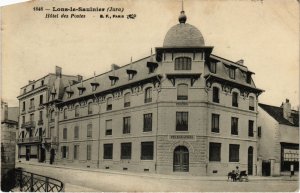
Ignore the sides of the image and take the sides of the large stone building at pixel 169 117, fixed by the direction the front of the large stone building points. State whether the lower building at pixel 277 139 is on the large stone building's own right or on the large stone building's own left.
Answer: on the large stone building's own left

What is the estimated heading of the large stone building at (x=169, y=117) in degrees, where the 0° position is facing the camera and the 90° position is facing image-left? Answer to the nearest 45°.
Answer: approximately 0°

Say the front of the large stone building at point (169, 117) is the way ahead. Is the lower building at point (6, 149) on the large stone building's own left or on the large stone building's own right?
on the large stone building's own right
